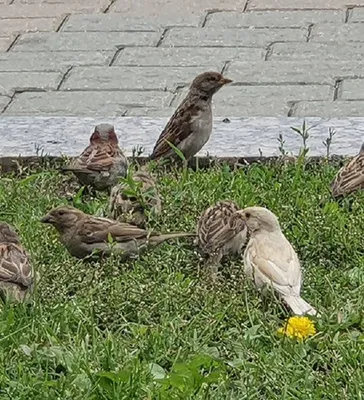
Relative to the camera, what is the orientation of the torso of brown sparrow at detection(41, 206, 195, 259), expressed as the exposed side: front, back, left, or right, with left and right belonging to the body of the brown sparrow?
left

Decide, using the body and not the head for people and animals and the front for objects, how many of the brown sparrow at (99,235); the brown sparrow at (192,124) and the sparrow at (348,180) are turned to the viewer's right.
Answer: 2

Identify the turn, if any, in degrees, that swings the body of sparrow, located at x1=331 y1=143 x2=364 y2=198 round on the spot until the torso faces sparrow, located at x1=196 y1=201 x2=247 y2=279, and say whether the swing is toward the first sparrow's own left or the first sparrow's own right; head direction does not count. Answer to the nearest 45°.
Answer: approximately 135° to the first sparrow's own right

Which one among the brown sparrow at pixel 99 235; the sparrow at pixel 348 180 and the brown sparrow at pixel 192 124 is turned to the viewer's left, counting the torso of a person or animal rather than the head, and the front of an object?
the brown sparrow at pixel 99 235

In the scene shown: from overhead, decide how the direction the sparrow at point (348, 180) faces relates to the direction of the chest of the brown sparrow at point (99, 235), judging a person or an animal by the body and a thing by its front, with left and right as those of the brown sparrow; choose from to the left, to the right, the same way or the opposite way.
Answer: the opposite way

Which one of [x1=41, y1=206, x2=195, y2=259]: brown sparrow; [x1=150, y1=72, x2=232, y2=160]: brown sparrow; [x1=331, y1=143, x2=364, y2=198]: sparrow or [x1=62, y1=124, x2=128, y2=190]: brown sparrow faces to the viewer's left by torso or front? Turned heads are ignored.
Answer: [x1=41, y1=206, x2=195, y2=259]: brown sparrow

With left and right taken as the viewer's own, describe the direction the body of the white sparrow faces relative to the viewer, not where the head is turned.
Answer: facing away from the viewer and to the left of the viewer

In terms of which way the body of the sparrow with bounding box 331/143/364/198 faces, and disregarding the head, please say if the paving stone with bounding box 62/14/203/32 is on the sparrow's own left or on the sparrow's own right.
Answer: on the sparrow's own left

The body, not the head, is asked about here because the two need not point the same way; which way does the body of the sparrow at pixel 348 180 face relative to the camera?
to the viewer's right

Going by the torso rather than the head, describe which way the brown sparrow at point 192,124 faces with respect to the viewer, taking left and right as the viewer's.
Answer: facing to the right of the viewer

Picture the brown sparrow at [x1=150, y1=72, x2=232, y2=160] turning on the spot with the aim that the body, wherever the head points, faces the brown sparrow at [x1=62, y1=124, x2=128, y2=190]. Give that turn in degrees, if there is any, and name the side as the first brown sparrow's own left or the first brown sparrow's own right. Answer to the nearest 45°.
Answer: approximately 135° to the first brown sparrow's own right

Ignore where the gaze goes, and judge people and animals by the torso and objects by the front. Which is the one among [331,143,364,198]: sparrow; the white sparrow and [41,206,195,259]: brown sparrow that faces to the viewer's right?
the sparrow
